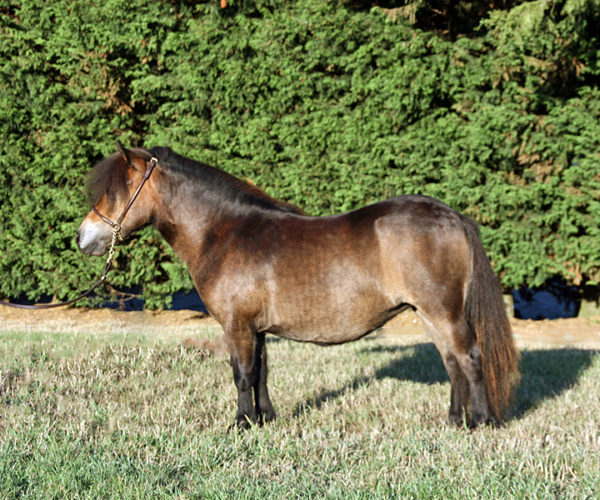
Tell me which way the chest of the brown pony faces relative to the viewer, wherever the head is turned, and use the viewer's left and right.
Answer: facing to the left of the viewer
